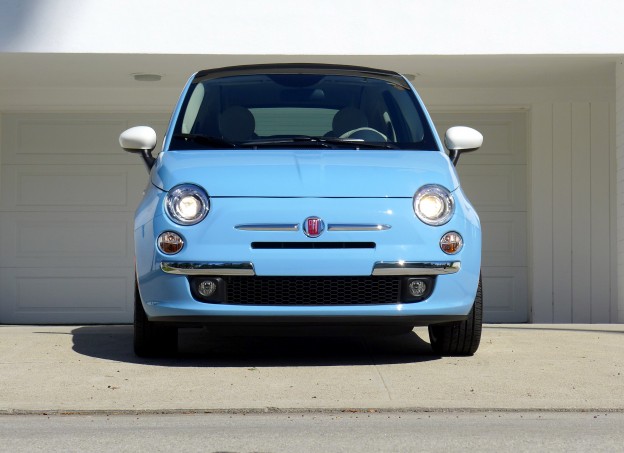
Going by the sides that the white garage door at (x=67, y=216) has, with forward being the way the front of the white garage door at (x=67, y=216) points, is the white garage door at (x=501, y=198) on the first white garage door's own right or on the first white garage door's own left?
on the first white garage door's own left

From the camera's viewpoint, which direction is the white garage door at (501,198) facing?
toward the camera

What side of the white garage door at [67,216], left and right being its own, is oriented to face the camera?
front

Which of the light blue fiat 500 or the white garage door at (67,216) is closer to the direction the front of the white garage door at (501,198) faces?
the light blue fiat 500

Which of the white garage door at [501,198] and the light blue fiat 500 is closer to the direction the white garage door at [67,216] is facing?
the light blue fiat 500

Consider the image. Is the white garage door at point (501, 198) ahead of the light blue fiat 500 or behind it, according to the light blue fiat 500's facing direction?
behind

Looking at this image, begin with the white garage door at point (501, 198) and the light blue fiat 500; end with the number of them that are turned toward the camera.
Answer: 2

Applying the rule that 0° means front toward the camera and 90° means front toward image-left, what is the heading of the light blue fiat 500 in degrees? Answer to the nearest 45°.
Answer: approximately 0°

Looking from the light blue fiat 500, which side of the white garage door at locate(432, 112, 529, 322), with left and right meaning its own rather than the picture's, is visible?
front

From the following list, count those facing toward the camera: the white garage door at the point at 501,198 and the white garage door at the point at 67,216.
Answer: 2
